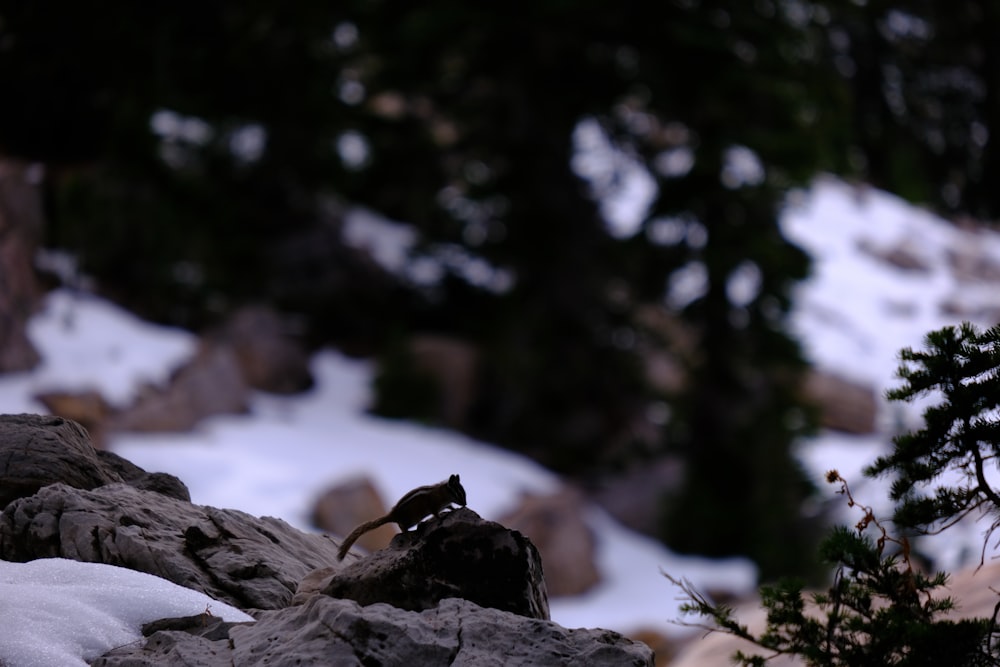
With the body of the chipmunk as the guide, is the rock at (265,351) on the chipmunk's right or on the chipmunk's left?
on the chipmunk's left

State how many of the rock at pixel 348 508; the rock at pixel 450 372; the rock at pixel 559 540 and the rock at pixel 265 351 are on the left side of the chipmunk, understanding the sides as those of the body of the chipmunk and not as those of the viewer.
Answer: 4

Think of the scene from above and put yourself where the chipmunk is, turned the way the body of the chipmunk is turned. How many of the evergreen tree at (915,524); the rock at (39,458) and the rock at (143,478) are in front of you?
1

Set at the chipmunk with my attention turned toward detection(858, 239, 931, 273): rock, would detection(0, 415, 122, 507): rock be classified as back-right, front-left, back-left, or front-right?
back-left

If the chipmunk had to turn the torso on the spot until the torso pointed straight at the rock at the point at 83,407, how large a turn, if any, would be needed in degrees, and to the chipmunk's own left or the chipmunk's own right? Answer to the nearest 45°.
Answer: approximately 135° to the chipmunk's own left

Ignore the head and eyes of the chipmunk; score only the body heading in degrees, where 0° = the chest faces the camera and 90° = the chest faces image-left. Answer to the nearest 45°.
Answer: approximately 270°

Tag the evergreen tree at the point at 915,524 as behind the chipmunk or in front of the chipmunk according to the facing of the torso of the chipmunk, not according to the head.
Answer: in front

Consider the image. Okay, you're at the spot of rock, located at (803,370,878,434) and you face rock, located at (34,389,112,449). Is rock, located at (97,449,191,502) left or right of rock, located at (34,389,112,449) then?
left

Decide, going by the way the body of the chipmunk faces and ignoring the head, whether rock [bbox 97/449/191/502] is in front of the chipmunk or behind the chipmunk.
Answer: behind

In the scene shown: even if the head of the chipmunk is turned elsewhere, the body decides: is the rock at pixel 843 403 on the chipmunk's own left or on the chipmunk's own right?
on the chipmunk's own left
